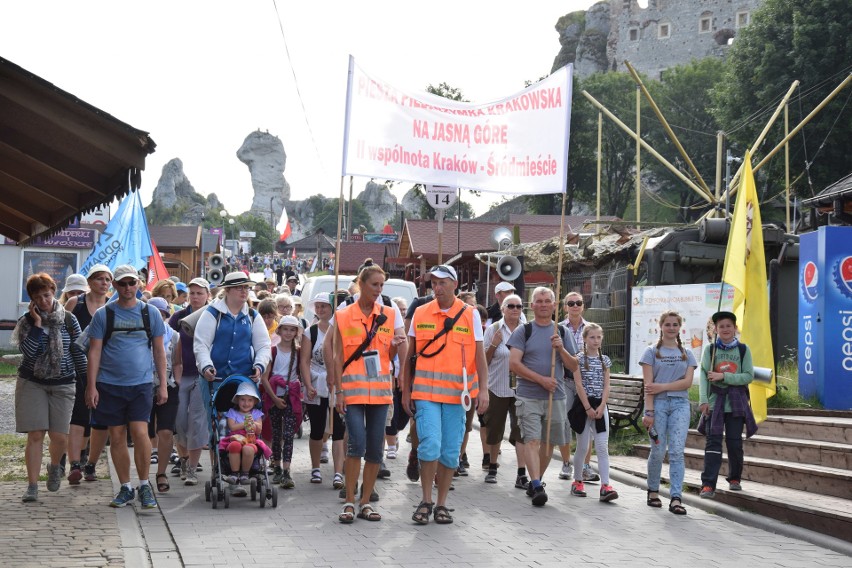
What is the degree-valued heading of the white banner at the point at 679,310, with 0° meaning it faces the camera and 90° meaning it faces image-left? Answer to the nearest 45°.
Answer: approximately 0°

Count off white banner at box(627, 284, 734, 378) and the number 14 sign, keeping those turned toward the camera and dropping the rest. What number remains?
2
